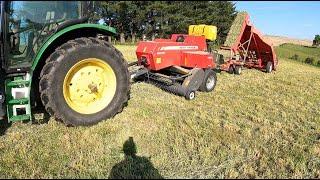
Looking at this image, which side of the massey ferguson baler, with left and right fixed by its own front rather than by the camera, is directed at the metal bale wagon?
back

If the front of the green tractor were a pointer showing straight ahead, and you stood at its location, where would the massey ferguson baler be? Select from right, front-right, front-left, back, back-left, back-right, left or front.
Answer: back

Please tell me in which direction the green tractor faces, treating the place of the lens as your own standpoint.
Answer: facing the viewer and to the left of the viewer

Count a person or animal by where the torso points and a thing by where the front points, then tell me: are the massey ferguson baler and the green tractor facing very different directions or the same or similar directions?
same or similar directions

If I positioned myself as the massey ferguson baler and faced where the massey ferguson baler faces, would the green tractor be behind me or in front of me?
in front

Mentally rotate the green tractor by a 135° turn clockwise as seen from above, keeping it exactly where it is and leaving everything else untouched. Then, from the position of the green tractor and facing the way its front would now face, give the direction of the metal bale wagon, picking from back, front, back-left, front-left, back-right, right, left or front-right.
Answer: front-right

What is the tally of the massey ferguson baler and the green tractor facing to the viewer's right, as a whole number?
0

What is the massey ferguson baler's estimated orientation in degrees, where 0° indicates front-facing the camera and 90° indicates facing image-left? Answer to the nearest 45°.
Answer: approximately 45°
